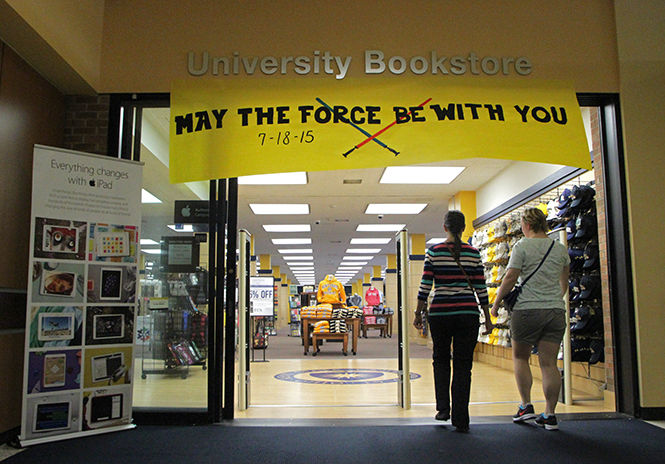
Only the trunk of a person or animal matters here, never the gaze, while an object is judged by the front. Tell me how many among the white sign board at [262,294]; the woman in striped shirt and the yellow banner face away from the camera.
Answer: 1

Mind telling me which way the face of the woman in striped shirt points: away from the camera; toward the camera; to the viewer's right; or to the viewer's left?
away from the camera

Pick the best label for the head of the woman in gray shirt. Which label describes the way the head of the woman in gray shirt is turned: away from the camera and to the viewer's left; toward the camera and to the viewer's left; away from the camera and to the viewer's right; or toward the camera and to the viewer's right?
away from the camera and to the viewer's left

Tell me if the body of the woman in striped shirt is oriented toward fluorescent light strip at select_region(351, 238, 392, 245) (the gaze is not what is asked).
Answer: yes

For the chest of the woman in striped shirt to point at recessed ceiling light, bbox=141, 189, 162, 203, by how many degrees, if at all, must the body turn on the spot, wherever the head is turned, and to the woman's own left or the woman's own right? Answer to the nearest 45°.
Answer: approximately 90° to the woman's own left

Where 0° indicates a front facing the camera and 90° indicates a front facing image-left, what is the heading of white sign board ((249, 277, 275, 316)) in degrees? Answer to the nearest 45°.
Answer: approximately 0°

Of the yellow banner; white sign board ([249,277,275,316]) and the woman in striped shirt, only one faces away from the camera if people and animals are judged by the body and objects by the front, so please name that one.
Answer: the woman in striped shirt

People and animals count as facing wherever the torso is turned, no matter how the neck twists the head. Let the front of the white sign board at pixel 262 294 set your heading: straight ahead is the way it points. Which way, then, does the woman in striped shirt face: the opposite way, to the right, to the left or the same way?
the opposite way

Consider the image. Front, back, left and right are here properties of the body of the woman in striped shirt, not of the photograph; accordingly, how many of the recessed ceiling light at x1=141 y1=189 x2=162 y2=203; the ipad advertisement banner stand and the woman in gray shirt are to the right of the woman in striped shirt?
1

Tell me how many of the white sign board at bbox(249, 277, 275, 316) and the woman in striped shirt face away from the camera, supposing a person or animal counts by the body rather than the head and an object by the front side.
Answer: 1

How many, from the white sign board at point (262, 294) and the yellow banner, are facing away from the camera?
0

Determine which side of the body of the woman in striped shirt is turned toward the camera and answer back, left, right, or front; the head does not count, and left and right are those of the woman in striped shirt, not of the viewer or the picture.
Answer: back

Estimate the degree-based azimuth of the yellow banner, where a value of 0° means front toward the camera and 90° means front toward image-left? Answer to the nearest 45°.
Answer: approximately 0°
